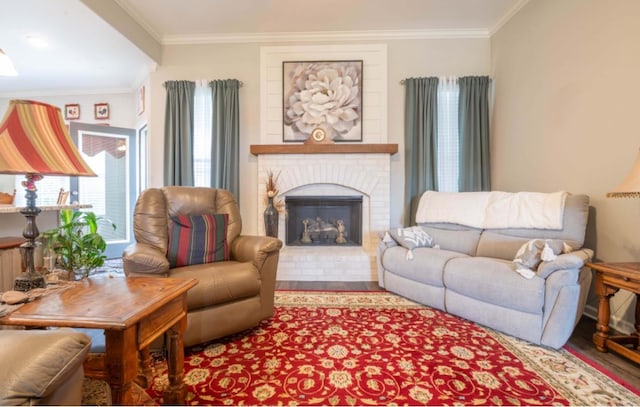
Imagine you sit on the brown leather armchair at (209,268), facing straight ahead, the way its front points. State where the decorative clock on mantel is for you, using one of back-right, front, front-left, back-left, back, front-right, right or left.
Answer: left

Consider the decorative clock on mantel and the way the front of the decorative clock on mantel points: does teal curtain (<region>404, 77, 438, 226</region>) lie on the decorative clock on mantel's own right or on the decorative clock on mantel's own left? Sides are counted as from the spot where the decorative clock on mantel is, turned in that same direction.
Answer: on the decorative clock on mantel's own left

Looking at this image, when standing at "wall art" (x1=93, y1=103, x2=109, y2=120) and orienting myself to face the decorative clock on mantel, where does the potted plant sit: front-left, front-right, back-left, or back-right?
front-right

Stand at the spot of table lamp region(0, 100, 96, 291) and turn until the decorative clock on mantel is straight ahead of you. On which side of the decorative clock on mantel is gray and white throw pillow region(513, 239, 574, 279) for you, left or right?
right

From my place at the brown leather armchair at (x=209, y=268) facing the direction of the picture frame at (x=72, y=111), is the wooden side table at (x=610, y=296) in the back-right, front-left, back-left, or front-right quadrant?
back-right

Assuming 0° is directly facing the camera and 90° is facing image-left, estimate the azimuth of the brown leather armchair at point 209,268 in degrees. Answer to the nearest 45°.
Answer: approximately 315°

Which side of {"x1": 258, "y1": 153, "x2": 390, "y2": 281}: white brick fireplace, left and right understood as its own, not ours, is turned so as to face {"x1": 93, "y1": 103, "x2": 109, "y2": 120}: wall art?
right

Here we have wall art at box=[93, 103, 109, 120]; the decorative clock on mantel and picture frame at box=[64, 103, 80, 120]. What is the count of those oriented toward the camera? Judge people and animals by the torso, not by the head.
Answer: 3

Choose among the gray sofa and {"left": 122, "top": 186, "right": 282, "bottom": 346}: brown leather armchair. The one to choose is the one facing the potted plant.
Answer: the gray sofa

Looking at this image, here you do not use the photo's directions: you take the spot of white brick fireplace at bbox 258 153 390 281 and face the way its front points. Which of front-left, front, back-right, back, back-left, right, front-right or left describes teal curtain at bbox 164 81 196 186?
right

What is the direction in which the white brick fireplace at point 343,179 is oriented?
toward the camera

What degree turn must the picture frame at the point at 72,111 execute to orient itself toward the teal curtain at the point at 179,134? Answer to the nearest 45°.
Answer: approximately 45° to its left

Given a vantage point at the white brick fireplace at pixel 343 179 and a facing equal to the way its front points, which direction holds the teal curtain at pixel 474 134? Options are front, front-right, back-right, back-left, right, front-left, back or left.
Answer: left

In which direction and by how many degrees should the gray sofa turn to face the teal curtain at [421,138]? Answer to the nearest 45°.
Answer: approximately 90° to its right

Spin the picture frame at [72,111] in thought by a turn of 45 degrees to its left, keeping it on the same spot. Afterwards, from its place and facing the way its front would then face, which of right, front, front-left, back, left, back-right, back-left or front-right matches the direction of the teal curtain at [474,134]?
front

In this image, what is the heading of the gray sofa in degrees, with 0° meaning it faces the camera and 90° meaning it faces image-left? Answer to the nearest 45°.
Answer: approximately 45°

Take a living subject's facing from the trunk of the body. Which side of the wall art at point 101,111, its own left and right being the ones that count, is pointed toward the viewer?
front
